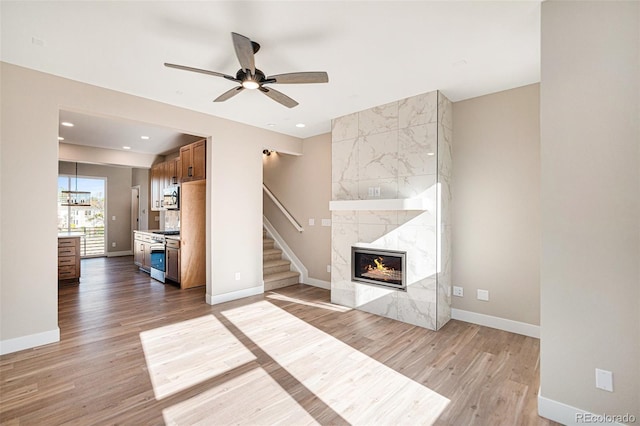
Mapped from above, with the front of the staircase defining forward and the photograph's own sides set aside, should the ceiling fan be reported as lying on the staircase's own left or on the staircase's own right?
on the staircase's own right

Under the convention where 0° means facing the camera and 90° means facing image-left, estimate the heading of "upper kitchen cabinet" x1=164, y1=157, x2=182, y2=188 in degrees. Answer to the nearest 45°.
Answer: approximately 45°

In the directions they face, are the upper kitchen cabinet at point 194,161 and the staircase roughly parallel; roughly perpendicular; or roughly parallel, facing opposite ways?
roughly perpendicular

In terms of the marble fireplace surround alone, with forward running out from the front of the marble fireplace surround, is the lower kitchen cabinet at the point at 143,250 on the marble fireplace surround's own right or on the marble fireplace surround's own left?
on the marble fireplace surround's own right

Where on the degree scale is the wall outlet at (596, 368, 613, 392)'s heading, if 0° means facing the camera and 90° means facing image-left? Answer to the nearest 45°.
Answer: approximately 45°

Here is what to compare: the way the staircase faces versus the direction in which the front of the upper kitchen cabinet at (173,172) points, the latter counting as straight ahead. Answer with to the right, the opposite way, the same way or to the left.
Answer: to the left

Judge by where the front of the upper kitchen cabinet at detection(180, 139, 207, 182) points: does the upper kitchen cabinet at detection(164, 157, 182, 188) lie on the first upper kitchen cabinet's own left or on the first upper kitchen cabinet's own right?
on the first upper kitchen cabinet's own right

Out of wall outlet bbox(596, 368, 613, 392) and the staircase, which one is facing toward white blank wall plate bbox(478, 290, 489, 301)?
the staircase
